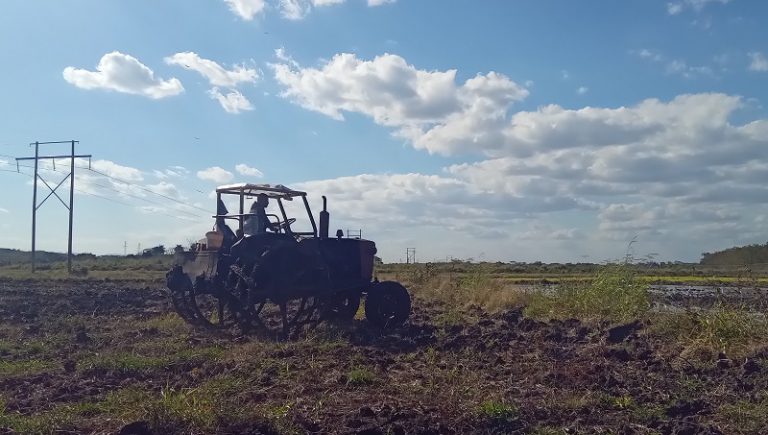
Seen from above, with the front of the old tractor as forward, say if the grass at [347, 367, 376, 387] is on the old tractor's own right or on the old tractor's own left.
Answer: on the old tractor's own right

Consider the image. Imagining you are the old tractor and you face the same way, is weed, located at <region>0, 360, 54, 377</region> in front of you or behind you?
behind

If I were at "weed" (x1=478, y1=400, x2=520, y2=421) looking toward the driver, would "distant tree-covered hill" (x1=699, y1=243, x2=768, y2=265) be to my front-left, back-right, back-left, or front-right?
front-right

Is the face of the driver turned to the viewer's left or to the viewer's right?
to the viewer's right

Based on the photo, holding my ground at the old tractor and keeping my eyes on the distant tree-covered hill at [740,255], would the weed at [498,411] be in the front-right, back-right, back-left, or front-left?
back-right

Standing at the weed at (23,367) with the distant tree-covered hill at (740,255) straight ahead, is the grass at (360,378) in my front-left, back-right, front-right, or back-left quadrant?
front-right

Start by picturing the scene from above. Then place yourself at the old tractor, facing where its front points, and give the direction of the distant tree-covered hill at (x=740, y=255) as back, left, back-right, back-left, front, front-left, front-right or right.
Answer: front

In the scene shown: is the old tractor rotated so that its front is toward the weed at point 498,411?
no

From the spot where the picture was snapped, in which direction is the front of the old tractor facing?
facing away from the viewer and to the right of the viewer

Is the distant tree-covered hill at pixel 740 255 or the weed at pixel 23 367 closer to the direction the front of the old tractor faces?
the distant tree-covered hill
